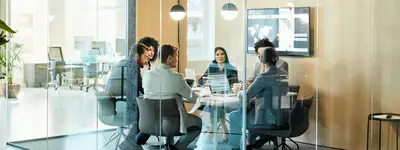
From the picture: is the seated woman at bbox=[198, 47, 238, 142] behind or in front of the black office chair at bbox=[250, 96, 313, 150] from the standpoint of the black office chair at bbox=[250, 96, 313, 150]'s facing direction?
in front

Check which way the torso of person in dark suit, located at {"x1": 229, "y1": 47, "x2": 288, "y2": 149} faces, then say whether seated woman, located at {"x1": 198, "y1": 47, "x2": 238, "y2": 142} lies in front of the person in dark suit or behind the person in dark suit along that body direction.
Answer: in front

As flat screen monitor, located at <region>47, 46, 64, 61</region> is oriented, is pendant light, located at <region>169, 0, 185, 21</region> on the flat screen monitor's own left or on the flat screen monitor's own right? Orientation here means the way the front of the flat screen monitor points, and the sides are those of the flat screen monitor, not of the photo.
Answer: on the flat screen monitor's own left

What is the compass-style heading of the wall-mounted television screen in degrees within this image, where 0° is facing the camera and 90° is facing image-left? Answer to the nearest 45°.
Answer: approximately 45°

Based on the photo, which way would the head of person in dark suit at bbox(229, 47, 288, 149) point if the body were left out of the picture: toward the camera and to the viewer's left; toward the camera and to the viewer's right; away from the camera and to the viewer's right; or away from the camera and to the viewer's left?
away from the camera and to the viewer's left

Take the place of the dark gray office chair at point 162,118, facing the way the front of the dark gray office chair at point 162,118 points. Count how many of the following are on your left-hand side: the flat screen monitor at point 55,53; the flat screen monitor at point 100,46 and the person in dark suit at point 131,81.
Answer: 3

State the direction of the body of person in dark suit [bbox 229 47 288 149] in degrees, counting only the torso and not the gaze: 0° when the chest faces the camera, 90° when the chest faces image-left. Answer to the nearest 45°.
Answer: approximately 135°

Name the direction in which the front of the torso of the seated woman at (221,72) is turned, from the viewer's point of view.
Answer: toward the camera

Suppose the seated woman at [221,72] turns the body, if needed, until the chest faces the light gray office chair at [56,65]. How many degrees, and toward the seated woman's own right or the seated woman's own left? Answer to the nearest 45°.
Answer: approximately 90° to the seated woman's own right

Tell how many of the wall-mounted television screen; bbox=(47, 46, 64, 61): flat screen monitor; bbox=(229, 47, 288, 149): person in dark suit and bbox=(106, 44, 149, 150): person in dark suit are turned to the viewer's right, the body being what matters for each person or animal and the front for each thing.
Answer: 1

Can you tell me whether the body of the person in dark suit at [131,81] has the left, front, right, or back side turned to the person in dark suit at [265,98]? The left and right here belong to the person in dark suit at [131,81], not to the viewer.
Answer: front

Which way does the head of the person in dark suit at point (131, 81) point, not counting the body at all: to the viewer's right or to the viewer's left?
to the viewer's right

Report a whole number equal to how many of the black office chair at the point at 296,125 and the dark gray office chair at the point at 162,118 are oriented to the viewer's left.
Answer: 1

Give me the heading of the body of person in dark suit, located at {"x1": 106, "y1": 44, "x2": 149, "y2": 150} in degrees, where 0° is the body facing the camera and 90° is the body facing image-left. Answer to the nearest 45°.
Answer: approximately 270°

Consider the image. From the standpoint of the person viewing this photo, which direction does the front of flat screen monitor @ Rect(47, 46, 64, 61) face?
facing the viewer
